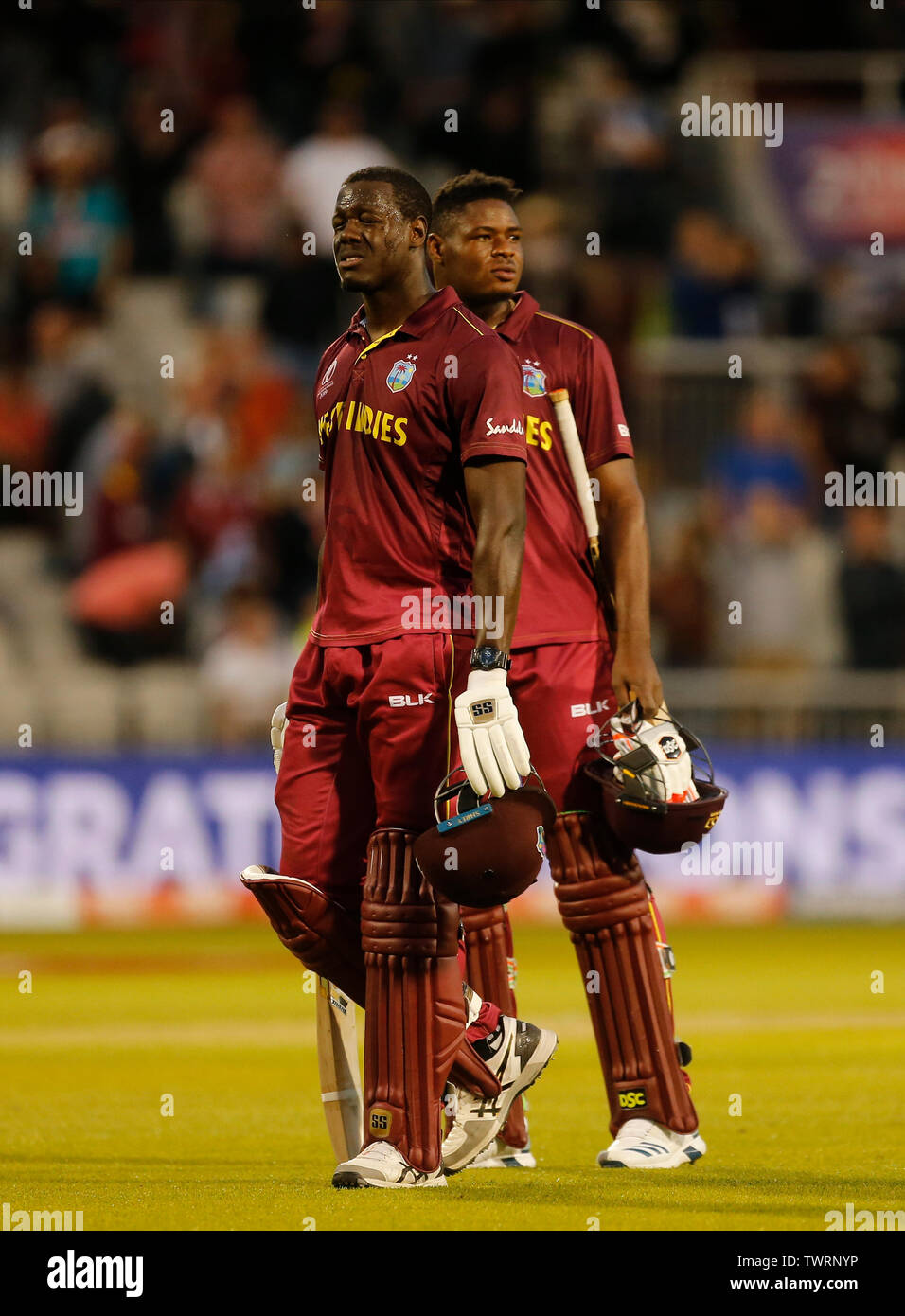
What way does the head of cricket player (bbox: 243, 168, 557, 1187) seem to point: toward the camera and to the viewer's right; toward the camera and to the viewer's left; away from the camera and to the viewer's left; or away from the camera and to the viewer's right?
toward the camera and to the viewer's left

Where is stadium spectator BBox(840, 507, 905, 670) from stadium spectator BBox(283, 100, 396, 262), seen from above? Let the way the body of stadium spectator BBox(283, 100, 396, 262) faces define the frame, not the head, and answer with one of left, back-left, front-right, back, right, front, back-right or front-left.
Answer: front-left

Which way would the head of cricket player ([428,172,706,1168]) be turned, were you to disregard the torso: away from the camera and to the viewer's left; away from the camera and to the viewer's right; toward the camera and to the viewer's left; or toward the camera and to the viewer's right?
toward the camera and to the viewer's right

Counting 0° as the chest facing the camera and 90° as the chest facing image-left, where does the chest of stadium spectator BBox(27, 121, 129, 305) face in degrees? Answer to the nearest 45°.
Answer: approximately 0°

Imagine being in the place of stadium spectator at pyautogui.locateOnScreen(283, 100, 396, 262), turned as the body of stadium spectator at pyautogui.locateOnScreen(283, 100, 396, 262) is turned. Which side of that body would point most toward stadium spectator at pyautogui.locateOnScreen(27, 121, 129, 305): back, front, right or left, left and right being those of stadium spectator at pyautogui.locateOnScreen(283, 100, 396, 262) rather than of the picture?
right

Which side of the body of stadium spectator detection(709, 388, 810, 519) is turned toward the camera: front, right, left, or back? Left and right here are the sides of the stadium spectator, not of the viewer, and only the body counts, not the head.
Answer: front

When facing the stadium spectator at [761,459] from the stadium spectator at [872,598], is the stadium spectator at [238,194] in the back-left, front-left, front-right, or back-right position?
front-left

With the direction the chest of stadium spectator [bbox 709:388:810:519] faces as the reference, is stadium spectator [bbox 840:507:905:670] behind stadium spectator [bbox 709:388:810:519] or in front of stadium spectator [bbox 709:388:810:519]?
in front

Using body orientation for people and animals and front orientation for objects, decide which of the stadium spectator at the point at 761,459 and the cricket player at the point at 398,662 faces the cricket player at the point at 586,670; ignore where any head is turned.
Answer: the stadium spectator

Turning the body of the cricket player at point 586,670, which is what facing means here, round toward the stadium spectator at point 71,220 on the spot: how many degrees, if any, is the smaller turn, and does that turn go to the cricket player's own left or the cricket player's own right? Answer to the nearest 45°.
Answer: approximately 135° to the cricket player's own right

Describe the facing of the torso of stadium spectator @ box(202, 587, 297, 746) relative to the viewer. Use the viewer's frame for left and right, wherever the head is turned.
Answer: facing the viewer

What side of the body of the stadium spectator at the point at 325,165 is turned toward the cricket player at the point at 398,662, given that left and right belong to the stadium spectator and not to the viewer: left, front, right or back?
front

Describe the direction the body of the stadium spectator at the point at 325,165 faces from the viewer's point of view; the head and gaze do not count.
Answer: toward the camera

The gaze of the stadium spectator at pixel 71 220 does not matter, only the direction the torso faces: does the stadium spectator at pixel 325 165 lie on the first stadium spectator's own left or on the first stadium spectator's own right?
on the first stadium spectator's own left

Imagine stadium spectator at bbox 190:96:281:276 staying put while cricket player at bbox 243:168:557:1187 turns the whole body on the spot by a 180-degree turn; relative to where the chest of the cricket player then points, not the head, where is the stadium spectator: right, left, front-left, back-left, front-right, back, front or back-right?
front-left
